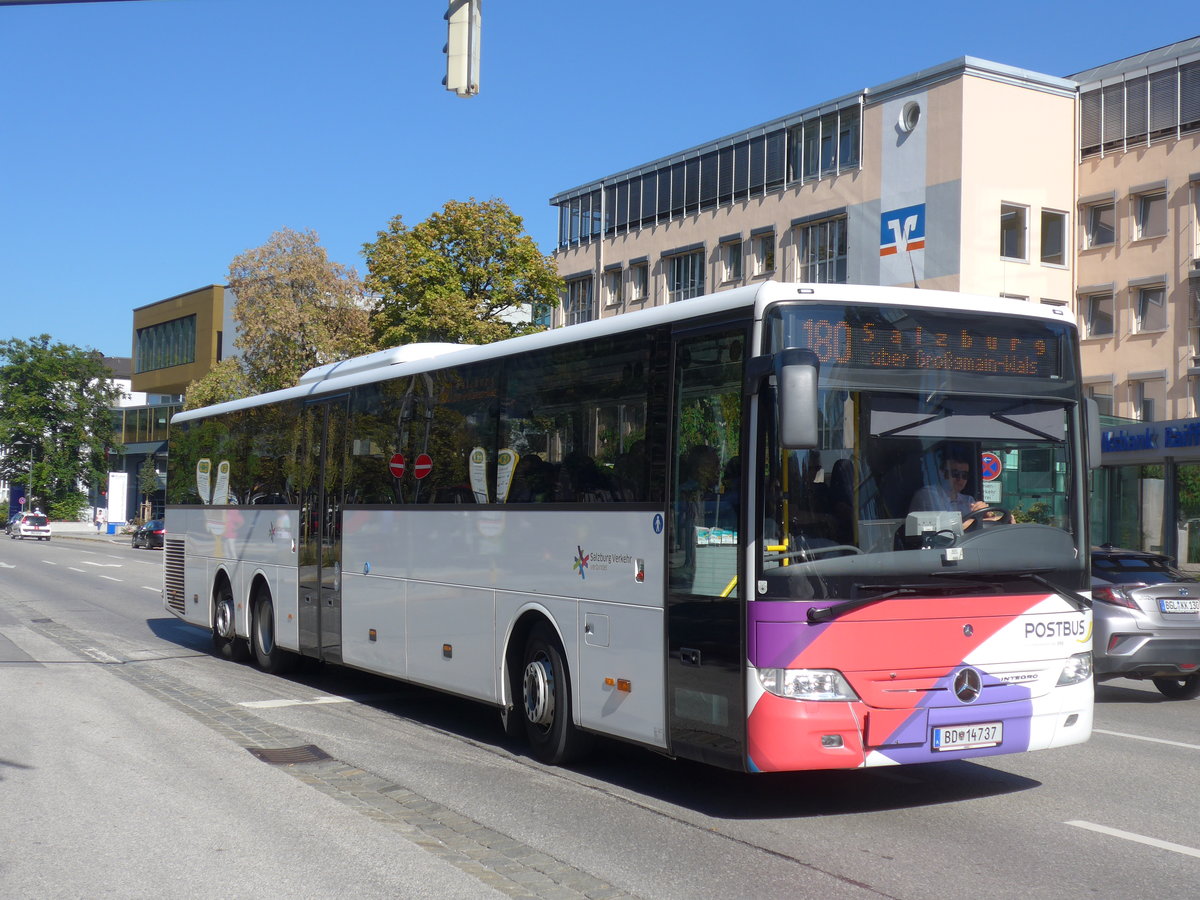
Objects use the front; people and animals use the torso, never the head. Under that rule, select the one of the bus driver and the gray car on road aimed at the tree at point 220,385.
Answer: the gray car on road

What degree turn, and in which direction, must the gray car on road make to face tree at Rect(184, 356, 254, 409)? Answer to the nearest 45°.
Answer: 0° — it already faces it

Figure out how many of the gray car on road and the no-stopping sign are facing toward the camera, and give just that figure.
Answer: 1

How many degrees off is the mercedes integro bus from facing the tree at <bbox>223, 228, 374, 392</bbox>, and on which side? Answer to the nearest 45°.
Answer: approximately 135° to its left

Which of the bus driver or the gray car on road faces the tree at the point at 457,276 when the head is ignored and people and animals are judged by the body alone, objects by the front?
the gray car on road

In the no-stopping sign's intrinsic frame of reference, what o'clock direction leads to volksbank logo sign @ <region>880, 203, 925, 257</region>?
The volksbank logo sign is roughly at 6 o'clock from the no-stopping sign.

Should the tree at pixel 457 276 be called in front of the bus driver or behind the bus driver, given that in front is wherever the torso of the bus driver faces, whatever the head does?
behind

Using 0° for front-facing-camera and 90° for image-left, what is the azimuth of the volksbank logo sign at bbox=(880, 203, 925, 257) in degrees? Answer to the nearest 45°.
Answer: approximately 45°

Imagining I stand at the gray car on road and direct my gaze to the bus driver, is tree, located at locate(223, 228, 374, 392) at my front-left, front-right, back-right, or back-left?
back-right

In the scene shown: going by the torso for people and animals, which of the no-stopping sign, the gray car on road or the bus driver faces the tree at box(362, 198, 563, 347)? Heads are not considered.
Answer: the gray car on road

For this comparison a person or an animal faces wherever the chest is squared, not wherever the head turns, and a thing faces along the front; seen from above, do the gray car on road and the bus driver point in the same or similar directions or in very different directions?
very different directions

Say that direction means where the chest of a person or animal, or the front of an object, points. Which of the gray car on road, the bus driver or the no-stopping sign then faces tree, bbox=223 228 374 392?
the gray car on road

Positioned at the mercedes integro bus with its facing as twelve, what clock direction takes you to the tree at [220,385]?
The tree is roughly at 7 o'clock from the mercedes integro bus.

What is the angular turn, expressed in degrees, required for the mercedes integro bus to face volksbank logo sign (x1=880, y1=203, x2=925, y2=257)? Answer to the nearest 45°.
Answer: approximately 135° to its left
